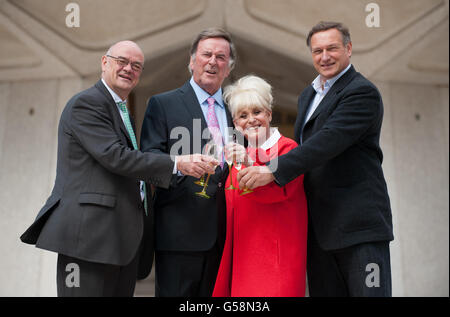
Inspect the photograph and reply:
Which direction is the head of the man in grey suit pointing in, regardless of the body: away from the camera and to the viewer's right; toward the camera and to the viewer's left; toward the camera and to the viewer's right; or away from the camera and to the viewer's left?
toward the camera and to the viewer's right

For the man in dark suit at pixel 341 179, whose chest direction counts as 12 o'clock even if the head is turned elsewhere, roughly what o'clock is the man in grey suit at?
The man in grey suit is roughly at 1 o'clock from the man in dark suit.

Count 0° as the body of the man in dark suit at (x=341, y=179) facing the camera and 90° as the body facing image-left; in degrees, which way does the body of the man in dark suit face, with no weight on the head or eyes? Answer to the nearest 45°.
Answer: approximately 45°
